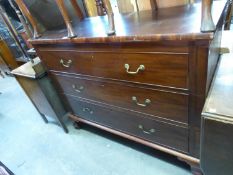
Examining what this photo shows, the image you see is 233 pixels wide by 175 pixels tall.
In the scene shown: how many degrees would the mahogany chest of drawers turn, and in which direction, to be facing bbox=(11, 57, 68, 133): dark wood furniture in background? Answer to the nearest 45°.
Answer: approximately 90° to its right

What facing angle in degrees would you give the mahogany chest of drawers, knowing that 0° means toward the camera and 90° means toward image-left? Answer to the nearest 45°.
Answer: approximately 45°
